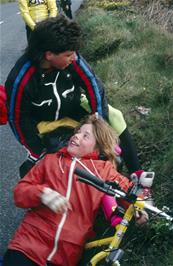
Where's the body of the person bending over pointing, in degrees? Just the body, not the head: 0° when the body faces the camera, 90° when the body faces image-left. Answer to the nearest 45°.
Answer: approximately 0°

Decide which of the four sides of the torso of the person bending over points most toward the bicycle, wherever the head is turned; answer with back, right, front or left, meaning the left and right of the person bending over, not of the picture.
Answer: front
